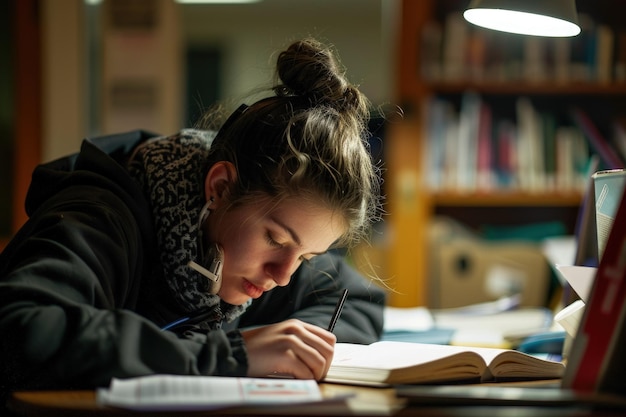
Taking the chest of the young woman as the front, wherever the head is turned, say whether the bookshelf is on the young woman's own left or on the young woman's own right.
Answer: on the young woman's own left

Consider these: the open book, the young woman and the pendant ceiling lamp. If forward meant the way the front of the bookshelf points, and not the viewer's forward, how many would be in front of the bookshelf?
3

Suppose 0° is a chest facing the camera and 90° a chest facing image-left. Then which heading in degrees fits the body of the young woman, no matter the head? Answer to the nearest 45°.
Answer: approximately 315°

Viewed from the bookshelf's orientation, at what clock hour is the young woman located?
The young woman is roughly at 12 o'clock from the bookshelf.

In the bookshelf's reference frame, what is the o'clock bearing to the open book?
The open book is roughly at 12 o'clock from the bookshelf.
